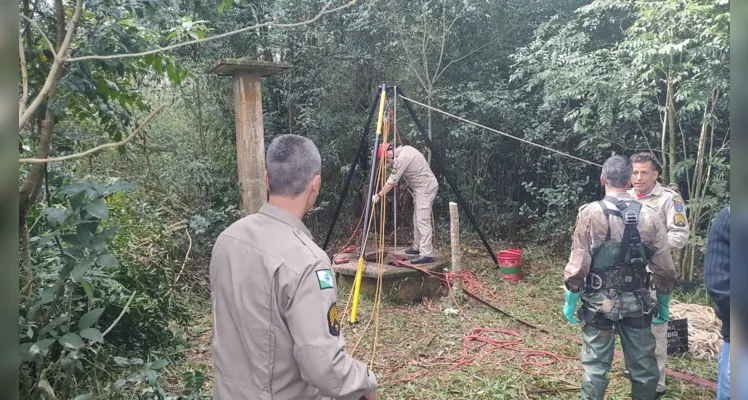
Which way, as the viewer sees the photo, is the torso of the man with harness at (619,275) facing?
away from the camera

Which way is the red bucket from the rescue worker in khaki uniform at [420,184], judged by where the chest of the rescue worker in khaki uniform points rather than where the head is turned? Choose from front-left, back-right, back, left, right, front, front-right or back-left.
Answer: back

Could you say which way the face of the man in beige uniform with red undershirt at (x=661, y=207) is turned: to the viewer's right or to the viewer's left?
to the viewer's left

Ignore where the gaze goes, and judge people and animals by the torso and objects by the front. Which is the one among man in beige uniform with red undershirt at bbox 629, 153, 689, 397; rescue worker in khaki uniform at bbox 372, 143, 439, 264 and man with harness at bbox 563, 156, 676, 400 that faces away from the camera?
man with harness at bbox 563, 156, 676, 400

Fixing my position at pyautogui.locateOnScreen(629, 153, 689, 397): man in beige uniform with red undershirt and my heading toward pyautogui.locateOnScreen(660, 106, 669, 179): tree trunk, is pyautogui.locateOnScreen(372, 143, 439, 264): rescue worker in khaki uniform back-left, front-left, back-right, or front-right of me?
front-left

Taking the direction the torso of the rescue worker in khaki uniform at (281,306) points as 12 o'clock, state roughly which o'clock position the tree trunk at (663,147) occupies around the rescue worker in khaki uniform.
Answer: The tree trunk is roughly at 12 o'clock from the rescue worker in khaki uniform.

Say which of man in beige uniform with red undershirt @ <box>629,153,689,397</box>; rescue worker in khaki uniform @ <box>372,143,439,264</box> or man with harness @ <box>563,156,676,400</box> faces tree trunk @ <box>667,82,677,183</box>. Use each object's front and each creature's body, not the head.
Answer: man with harness @ <box>563,156,676,400</box>

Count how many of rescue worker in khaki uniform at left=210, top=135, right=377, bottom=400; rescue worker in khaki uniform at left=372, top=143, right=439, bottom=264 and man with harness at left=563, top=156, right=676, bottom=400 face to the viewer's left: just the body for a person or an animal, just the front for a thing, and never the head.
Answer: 1

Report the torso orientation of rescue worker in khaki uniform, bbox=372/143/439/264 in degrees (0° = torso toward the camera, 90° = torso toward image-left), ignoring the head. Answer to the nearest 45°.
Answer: approximately 90°

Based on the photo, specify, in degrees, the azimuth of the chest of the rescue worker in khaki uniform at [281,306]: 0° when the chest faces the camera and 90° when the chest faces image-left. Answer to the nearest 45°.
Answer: approximately 225°

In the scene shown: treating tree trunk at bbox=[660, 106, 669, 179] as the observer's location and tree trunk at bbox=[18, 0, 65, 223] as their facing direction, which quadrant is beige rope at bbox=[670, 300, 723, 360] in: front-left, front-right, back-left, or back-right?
front-left
